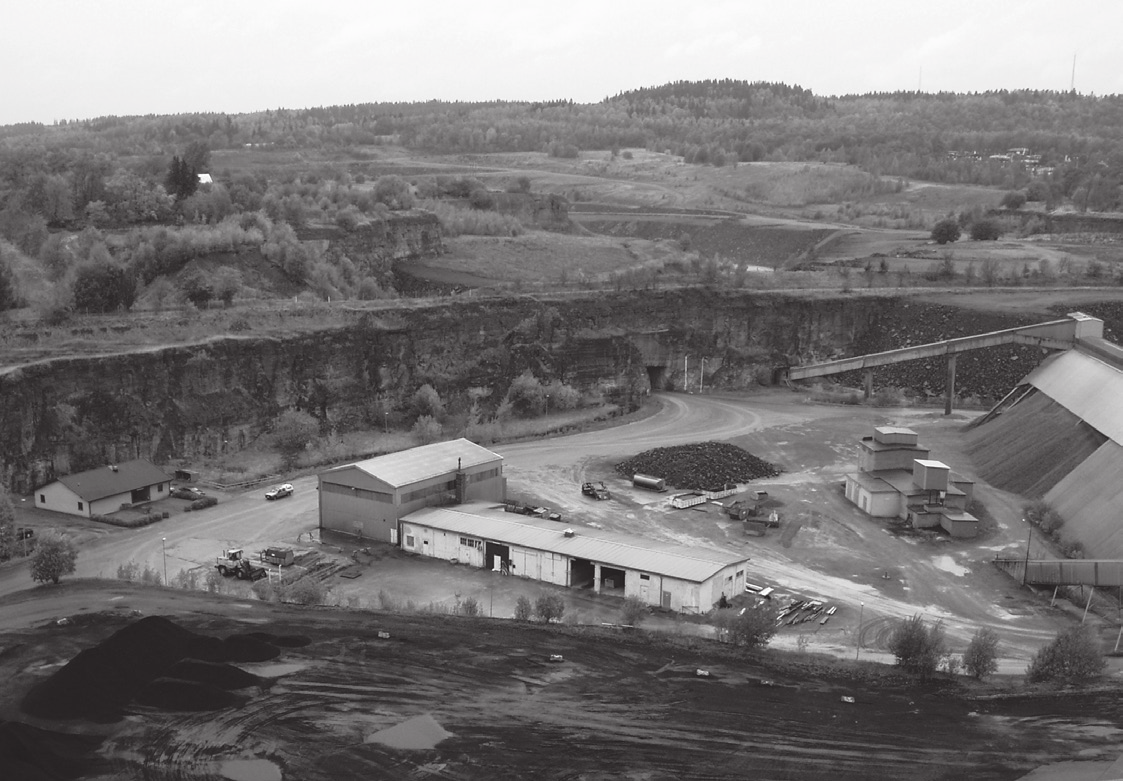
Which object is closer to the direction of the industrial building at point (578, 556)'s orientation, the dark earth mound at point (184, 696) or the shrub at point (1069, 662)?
the dark earth mound

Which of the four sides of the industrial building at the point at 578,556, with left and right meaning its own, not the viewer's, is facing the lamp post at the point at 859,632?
left

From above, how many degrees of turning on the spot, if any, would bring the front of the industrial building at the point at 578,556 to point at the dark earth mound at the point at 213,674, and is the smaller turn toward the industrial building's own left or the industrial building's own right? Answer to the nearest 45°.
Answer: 0° — it already faces it

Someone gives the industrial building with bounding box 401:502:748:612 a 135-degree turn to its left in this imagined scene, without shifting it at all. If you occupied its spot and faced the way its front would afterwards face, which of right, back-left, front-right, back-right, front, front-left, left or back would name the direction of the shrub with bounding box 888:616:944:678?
front-right

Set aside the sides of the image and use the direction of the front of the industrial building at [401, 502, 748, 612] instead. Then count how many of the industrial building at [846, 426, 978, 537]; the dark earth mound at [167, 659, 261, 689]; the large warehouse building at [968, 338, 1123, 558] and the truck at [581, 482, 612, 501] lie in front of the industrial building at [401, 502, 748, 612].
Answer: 1

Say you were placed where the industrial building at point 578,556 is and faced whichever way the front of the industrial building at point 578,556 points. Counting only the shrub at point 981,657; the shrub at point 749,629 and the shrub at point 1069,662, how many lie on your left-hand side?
3

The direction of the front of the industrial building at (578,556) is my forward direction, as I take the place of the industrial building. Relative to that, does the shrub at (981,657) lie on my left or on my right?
on my left

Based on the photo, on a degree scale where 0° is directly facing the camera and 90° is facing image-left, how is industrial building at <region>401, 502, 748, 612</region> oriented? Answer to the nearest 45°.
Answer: approximately 45°

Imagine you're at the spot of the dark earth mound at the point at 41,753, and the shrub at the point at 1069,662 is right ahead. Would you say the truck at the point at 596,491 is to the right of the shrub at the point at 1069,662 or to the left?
left

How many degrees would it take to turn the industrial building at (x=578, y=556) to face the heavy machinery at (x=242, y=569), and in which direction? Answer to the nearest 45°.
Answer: approximately 45° to its right

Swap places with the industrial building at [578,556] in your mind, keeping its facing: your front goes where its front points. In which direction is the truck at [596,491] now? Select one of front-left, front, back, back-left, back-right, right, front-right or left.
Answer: back-right

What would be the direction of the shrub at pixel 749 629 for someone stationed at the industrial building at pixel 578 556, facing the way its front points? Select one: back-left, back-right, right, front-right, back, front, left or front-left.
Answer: left

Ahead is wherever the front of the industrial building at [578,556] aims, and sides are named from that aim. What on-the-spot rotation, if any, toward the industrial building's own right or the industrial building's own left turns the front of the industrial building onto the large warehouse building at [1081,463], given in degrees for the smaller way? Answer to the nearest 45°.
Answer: approximately 180°

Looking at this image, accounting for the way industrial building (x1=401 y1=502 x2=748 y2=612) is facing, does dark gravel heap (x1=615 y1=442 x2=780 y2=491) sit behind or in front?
behind

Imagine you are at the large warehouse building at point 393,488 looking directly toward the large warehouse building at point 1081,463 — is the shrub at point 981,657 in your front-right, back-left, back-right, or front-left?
front-right
